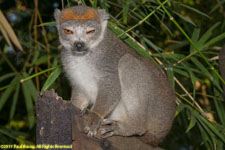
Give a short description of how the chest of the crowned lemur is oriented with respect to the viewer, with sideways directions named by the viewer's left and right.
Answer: facing the viewer and to the left of the viewer

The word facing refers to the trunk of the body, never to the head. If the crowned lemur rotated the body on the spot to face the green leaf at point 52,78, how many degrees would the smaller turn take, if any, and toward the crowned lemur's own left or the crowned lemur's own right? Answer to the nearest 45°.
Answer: approximately 45° to the crowned lemur's own right
